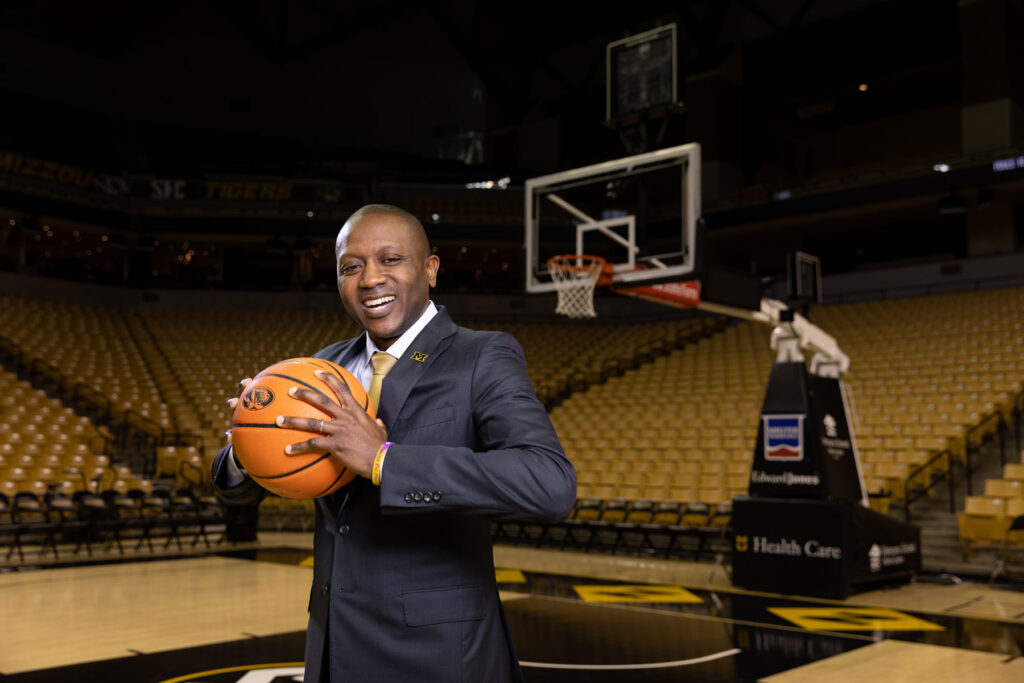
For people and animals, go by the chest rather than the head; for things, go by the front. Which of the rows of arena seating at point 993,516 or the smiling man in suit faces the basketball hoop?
the rows of arena seating

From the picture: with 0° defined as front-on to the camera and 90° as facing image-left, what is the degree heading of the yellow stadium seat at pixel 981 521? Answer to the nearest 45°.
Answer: approximately 45°

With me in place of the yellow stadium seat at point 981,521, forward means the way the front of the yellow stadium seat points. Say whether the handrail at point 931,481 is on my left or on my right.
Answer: on my right

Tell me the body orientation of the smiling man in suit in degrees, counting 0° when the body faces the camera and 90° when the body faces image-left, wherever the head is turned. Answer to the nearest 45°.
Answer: approximately 45°

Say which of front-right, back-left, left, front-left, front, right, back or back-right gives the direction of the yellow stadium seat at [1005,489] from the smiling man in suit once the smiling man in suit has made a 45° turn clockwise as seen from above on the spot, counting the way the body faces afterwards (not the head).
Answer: back-right

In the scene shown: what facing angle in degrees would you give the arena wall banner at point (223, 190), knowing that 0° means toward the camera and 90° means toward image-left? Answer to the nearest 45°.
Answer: approximately 0°
